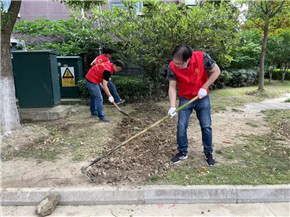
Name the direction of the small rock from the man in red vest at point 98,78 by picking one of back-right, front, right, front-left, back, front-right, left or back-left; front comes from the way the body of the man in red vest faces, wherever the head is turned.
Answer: right

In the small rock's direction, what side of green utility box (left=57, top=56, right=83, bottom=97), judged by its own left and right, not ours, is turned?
front

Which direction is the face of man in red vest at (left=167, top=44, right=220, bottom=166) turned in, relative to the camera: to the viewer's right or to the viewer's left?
to the viewer's left

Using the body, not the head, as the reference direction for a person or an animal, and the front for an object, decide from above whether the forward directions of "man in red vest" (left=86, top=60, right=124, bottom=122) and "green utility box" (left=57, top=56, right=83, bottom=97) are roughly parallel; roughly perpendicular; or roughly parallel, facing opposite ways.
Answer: roughly perpendicular

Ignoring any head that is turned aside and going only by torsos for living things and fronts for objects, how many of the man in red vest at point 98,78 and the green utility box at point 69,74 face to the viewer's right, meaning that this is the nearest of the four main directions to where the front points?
1

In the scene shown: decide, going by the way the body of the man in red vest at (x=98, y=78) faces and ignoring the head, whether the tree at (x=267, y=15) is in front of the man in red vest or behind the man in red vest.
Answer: in front

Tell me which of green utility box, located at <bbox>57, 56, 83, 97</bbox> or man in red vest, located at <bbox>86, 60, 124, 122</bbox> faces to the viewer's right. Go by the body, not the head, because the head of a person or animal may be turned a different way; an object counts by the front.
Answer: the man in red vest

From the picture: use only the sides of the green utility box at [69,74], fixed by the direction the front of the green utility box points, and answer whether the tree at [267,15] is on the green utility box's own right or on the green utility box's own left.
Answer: on the green utility box's own left

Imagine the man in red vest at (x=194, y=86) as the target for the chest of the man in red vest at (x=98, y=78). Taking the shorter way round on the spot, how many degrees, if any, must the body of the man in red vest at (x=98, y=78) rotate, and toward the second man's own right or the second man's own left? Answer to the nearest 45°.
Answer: approximately 45° to the second man's own right

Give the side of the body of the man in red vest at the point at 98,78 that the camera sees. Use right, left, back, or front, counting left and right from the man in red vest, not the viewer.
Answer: right
